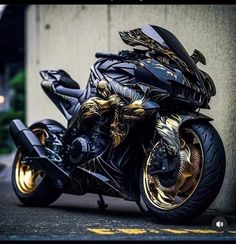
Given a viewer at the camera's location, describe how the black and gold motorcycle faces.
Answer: facing the viewer and to the right of the viewer
